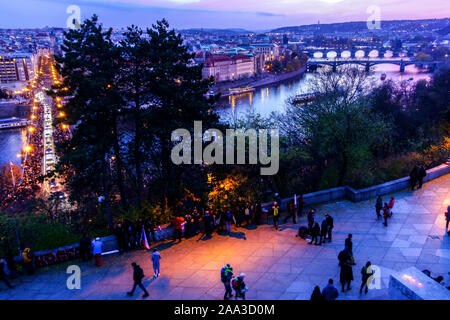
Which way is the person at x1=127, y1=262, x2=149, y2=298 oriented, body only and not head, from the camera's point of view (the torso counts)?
to the viewer's left

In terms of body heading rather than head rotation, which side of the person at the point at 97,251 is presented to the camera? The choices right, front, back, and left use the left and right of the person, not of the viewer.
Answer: back

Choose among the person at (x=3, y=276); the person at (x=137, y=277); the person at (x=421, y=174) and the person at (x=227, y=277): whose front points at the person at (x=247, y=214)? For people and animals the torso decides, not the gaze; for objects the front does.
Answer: the person at (x=227, y=277)

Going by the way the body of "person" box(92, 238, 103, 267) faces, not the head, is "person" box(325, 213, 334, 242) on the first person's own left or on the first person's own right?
on the first person's own right

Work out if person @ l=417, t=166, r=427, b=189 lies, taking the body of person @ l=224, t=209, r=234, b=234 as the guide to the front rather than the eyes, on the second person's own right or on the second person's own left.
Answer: on the second person's own right

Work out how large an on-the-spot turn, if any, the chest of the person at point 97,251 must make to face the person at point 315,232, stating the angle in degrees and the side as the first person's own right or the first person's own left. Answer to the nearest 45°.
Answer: approximately 90° to the first person's own right

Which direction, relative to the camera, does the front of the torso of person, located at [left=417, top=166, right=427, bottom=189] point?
away from the camera

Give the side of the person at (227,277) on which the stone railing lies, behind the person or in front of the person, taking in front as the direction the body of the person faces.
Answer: in front

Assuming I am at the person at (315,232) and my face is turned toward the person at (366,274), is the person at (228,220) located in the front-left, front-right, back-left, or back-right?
back-right

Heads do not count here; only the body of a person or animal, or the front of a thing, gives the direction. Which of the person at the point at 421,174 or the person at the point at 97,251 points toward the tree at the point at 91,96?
the person at the point at 97,251
